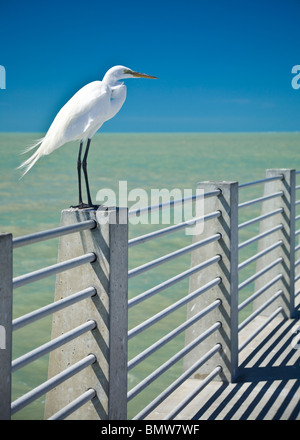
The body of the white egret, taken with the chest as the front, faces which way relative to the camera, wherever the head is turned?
to the viewer's right
